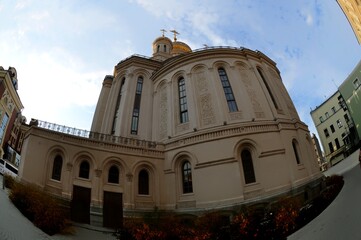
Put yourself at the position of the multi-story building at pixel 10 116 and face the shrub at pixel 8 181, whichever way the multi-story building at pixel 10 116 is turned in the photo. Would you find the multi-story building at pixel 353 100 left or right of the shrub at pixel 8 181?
left

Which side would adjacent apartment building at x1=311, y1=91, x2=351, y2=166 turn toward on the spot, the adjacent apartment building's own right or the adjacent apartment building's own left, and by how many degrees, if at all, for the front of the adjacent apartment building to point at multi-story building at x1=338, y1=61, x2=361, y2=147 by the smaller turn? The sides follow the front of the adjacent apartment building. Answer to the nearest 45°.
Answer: approximately 45° to the adjacent apartment building's own left

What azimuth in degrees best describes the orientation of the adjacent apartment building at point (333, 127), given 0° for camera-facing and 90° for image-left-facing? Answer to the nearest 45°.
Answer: approximately 45°

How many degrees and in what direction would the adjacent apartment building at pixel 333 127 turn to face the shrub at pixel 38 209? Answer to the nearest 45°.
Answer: approximately 45° to its left
